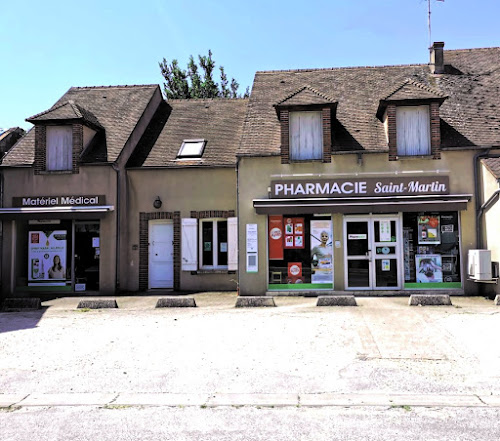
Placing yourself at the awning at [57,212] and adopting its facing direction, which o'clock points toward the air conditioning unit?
The air conditioning unit is roughly at 10 o'clock from the awning.

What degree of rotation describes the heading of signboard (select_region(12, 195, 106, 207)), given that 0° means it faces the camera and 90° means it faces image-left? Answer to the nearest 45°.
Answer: approximately 0°

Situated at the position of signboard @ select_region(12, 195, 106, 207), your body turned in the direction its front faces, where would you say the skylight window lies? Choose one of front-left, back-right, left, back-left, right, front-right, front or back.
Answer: left

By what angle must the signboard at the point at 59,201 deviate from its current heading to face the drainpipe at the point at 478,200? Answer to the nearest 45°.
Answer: approximately 45° to its left

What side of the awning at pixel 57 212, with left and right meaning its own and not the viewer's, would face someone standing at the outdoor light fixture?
left

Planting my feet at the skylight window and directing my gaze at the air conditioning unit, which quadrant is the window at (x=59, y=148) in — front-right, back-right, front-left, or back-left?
back-right

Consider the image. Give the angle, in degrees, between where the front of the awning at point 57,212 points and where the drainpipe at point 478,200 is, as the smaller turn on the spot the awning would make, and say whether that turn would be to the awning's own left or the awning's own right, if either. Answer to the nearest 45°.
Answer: approximately 45° to the awning's own left

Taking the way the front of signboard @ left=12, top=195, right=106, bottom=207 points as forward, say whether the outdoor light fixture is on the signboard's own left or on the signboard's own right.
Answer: on the signboard's own left

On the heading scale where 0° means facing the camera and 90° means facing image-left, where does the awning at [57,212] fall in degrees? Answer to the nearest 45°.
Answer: approximately 0°

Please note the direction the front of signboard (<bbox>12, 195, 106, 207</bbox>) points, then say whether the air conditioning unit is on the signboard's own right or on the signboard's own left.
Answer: on the signboard's own left
